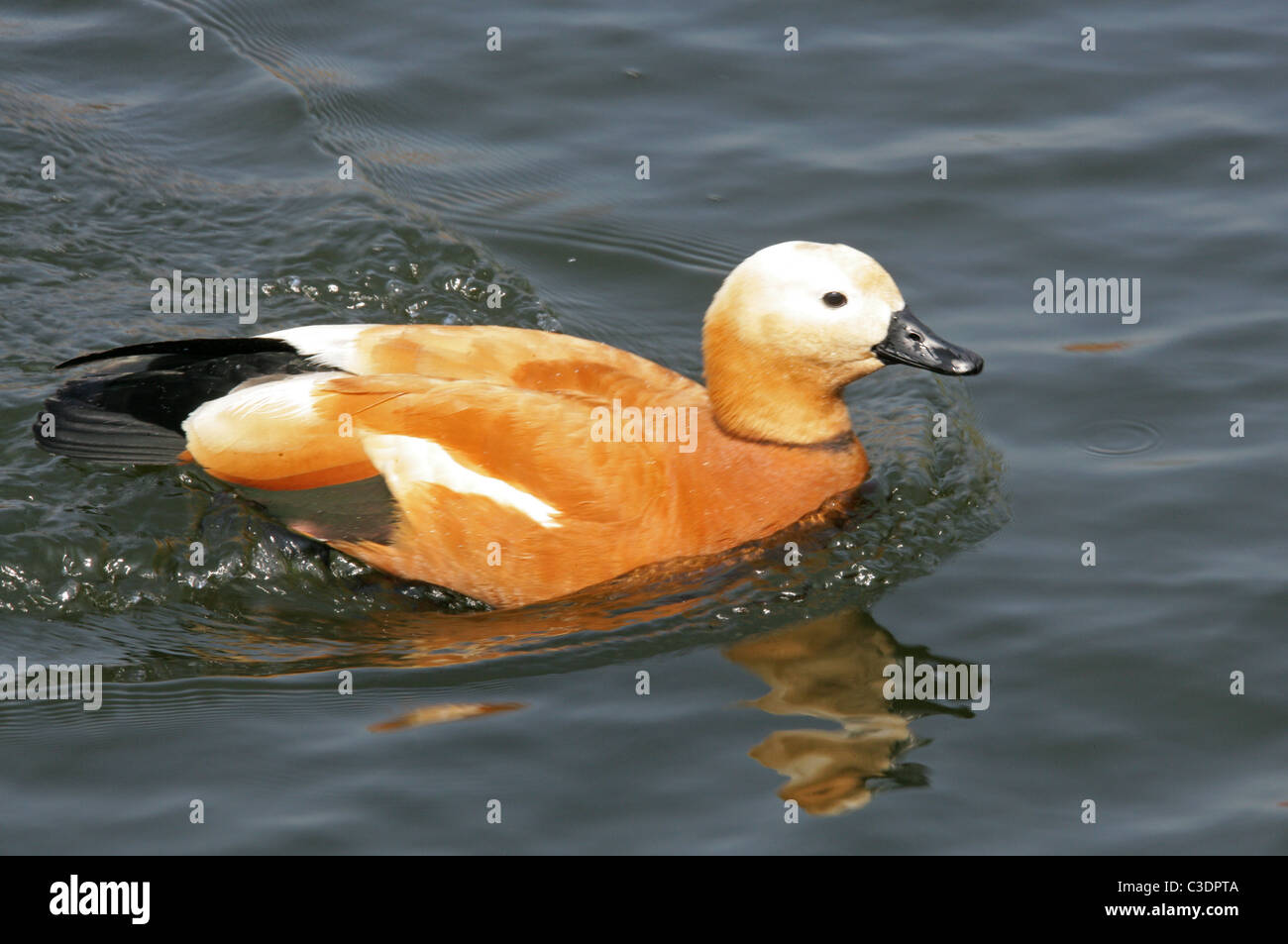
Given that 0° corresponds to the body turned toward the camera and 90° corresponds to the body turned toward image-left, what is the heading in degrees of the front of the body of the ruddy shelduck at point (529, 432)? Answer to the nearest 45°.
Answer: approximately 270°
